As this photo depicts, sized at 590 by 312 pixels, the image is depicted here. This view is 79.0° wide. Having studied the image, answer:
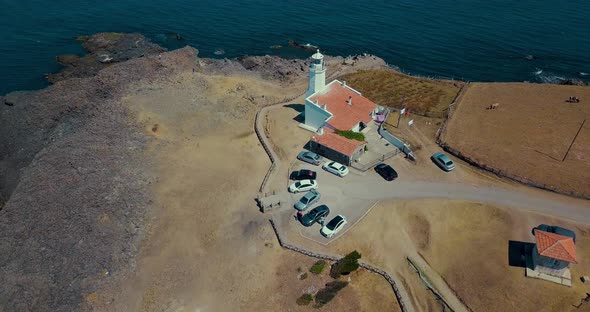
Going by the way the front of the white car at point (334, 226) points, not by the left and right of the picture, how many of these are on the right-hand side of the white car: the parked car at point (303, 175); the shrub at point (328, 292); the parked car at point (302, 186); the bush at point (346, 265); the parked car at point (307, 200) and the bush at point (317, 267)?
3

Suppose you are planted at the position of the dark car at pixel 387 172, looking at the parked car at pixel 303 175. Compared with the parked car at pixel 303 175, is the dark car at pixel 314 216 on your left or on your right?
left

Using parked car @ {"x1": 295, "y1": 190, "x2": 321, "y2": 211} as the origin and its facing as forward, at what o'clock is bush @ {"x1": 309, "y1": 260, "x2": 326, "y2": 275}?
The bush is roughly at 10 o'clock from the parked car.

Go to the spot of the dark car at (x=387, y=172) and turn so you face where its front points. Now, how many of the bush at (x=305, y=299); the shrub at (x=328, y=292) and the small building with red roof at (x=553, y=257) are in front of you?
0

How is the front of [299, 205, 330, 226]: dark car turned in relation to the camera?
facing the viewer and to the left of the viewer

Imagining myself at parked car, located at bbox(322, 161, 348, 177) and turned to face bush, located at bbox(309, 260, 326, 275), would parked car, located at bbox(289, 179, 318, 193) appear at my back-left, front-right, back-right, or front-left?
front-right

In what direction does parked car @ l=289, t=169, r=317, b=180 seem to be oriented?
to the viewer's left

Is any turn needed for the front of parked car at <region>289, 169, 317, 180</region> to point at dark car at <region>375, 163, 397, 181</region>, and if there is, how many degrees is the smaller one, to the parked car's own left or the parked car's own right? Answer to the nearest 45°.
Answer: approximately 180°

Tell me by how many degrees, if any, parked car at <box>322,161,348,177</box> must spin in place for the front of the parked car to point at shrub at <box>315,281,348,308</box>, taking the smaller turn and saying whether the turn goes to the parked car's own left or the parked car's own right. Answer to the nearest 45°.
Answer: approximately 135° to the parked car's own left

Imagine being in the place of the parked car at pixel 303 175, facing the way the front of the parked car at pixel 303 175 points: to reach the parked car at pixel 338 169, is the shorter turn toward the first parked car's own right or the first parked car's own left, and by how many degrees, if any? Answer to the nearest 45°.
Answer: approximately 180°

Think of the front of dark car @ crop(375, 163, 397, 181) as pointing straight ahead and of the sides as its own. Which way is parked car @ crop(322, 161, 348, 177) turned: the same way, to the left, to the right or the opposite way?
the same way

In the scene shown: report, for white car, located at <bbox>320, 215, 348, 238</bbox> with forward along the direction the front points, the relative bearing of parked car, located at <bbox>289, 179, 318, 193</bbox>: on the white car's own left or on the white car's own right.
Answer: on the white car's own right

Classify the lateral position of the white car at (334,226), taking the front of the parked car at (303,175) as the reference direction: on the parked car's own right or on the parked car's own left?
on the parked car's own left

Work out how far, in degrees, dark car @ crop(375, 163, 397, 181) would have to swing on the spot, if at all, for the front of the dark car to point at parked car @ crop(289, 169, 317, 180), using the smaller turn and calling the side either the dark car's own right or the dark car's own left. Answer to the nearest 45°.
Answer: approximately 45° to the dark car's own left

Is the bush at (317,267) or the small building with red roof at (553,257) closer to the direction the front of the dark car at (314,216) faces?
the bush
